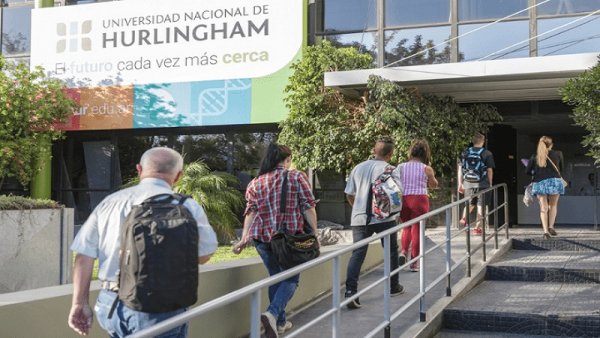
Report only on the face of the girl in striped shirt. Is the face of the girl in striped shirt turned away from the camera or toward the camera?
away from the camera

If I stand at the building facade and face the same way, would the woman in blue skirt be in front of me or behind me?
in front

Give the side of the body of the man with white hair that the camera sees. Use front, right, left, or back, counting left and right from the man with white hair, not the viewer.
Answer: back

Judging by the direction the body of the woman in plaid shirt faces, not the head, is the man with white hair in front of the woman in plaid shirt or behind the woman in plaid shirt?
behind

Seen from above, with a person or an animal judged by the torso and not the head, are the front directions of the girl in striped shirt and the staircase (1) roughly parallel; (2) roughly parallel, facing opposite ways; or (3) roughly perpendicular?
roughly parallel, facing opposite ways

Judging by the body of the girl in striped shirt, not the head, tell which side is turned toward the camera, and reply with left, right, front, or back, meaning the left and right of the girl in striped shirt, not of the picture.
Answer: back

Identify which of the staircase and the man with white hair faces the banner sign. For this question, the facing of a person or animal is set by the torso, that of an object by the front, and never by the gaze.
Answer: the man with white hair

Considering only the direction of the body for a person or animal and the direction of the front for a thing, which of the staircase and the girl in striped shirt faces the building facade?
the girl in striped shirt

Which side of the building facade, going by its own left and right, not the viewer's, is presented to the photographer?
front

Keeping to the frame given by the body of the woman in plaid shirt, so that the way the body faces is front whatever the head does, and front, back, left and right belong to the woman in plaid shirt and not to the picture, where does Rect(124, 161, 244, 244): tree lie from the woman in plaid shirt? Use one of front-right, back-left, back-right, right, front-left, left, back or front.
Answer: front-left

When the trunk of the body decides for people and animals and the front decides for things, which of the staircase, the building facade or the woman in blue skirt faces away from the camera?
the woman in blue skirt

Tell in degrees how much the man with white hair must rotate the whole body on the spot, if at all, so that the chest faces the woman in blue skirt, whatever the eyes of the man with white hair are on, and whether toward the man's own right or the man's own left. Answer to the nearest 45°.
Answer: approximately 45° to the man's own right

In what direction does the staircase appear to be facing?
toward the camera
